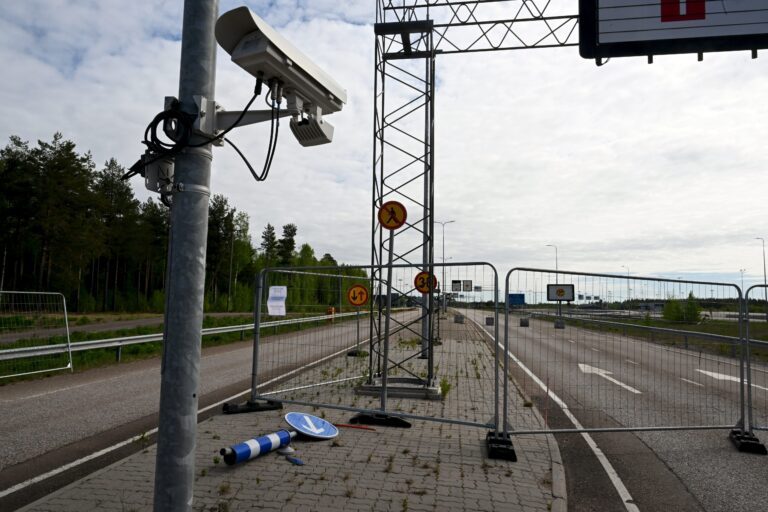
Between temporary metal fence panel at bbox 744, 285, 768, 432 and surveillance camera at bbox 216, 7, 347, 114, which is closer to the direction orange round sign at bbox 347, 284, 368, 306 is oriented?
the surveillance camera

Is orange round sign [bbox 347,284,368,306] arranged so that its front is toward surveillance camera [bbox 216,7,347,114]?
yes

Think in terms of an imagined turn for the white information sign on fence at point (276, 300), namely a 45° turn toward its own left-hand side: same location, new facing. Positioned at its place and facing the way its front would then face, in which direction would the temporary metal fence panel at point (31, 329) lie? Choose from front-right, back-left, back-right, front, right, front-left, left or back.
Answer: back

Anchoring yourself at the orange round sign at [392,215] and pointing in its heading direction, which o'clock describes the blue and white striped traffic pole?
The blue and white striped traffic pole is roughly at 1 o'clock from the orange round sign.

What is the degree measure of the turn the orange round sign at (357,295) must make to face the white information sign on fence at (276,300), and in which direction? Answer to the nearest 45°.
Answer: approximately 45° to its right

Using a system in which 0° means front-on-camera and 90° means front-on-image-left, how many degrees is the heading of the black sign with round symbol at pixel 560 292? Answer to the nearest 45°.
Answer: approximately 0°

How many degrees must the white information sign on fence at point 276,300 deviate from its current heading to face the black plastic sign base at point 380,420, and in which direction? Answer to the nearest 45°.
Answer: approximately 45° to its left

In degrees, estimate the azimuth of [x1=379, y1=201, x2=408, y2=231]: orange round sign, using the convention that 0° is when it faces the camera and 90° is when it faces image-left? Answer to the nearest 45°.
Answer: approximately 0°
